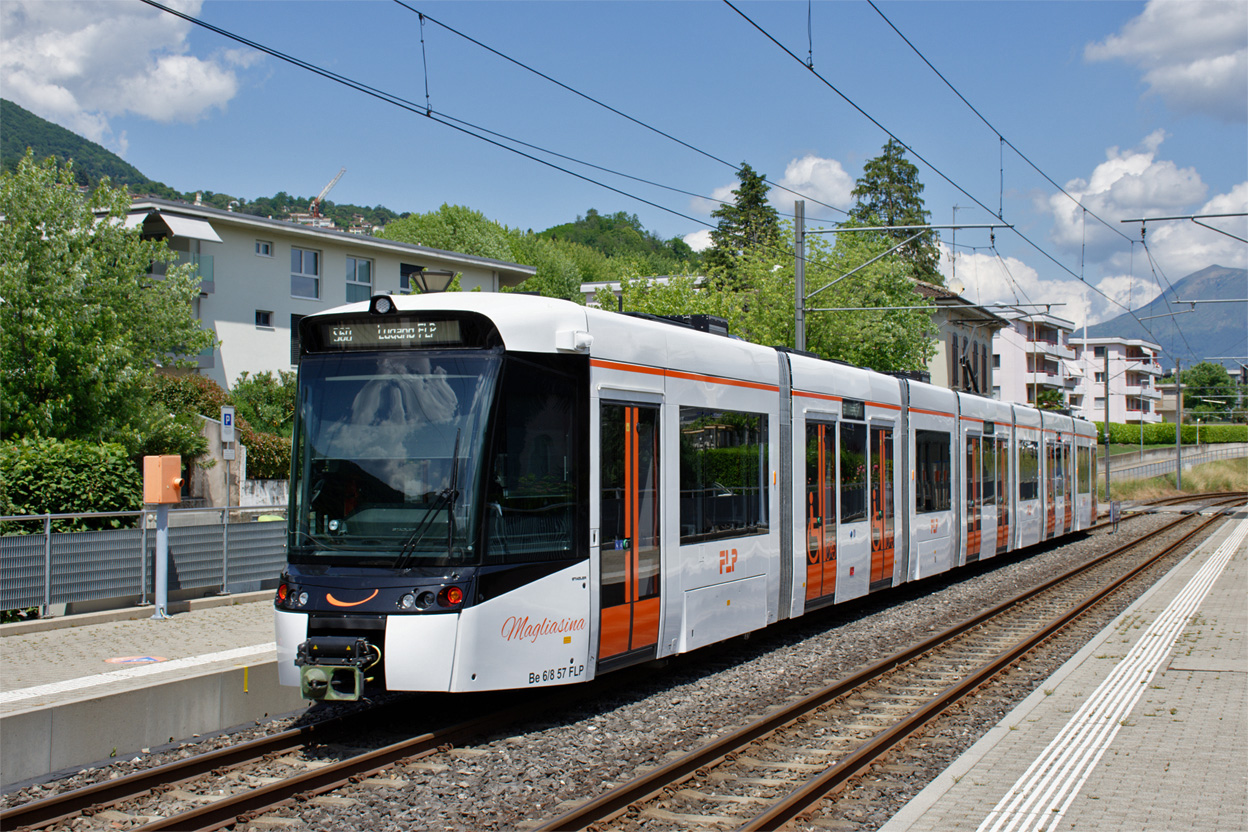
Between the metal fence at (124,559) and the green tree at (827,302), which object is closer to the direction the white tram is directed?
the metal fence

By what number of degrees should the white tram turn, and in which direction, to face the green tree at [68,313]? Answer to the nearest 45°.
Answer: approximately 90° to its right

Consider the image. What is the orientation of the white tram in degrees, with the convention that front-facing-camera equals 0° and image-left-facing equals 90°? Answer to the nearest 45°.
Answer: approximately 45°

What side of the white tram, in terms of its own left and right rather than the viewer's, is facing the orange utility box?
front

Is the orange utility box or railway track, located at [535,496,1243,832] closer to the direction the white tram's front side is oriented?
the orange utility box

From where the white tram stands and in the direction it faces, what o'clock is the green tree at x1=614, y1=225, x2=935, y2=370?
The green tree is roughly at 5 o'clock from the white tram.

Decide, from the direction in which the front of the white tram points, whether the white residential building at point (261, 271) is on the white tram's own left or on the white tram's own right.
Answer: on the white tram's own right

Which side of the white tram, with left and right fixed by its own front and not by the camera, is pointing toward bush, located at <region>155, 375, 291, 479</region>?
right

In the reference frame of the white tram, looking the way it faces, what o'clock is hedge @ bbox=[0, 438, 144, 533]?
The hedge is roughly at 1 o'clock from the white tram.

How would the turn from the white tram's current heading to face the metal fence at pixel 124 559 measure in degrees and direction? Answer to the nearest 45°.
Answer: approximately 90° to its right

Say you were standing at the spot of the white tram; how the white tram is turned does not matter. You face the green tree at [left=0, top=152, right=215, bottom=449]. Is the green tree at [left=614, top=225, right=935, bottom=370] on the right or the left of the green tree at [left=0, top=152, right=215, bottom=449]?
right
